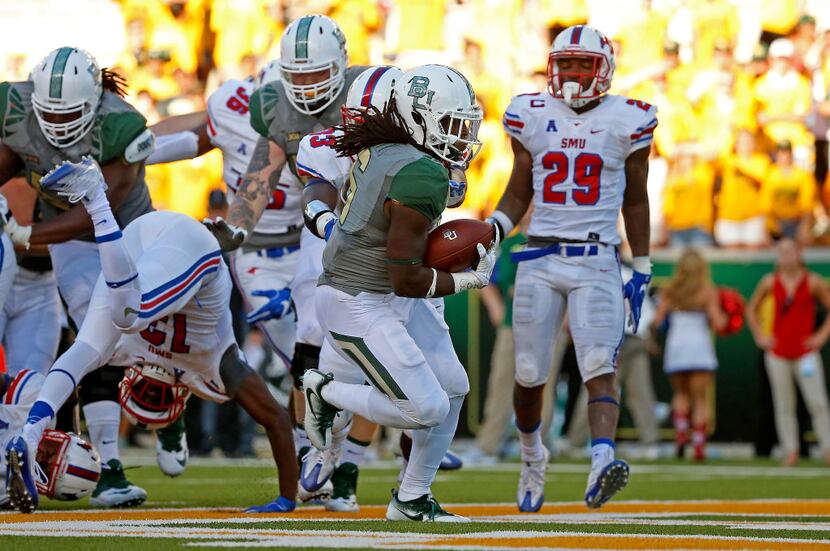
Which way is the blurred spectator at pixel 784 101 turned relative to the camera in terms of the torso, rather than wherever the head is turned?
toward the camera

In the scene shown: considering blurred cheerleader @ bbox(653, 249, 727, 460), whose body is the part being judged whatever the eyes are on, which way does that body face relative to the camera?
away from the camera

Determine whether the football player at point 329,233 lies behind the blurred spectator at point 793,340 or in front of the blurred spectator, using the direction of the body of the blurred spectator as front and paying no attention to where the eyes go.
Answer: in front

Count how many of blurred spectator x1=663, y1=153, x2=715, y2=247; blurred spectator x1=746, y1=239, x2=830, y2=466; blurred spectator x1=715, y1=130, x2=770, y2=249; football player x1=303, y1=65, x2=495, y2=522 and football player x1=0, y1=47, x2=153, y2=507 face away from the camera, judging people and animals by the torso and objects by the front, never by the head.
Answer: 0

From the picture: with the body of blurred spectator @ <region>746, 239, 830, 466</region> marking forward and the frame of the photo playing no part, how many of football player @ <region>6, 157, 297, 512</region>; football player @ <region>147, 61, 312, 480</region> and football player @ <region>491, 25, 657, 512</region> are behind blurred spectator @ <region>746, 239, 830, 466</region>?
0

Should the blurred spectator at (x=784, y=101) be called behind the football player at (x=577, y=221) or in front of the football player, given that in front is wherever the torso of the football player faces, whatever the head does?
behind

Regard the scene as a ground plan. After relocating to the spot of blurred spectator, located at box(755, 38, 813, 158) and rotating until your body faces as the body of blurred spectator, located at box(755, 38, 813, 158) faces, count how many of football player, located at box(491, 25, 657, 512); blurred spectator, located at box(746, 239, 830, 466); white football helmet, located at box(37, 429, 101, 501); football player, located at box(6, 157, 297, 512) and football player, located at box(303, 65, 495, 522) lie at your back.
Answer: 0

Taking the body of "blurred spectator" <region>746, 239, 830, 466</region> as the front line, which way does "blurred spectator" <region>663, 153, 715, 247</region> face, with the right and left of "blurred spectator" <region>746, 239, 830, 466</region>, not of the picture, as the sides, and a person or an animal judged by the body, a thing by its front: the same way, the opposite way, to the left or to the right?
the same way

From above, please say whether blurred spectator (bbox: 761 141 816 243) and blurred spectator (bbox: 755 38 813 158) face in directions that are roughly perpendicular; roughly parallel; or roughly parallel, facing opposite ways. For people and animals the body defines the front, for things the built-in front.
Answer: roughly parallel

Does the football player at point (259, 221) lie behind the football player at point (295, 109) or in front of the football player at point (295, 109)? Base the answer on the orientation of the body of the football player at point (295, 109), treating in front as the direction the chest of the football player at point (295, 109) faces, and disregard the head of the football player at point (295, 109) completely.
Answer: behind

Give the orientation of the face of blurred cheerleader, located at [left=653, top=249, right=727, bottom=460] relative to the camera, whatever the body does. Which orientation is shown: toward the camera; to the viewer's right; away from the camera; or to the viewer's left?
away from the camera

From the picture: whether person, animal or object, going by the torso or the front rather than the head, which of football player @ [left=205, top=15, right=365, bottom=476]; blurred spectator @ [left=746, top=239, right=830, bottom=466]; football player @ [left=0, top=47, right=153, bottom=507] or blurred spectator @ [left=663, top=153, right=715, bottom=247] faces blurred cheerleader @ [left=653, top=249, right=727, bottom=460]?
blurred spectator @ [left=663, top=153, right=715, bottom=247]

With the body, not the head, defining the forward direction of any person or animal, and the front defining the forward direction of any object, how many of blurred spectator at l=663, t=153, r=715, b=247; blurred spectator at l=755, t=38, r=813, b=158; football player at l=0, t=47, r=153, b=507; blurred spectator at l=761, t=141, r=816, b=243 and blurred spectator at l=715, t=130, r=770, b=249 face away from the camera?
0

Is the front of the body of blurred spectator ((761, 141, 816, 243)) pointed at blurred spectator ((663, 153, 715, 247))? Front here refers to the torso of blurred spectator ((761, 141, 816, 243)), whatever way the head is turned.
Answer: no

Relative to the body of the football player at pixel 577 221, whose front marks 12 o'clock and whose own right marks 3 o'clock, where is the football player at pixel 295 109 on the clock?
the football player at pixel 295 109 is roughly at 3 o'clock from the football player at pixel 577 221.

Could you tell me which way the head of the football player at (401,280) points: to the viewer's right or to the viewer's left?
to the viewer's right

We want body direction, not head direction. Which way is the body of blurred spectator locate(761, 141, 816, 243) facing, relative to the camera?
toward the camera
